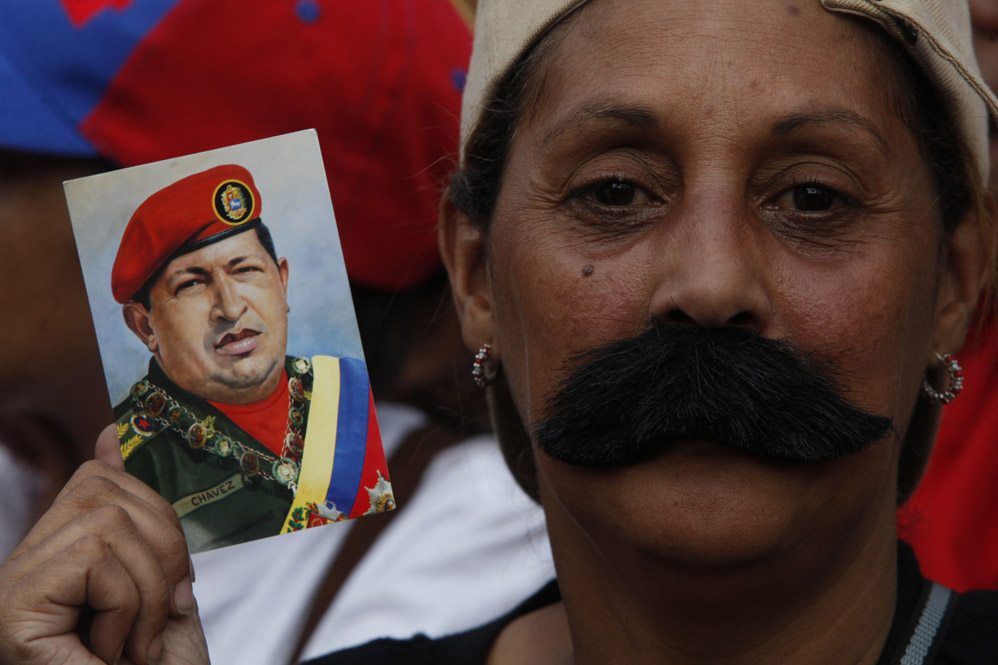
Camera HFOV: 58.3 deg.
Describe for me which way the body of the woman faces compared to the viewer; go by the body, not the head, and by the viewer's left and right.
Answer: facing the viewer

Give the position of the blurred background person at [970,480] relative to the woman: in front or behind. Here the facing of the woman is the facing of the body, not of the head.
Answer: behind
